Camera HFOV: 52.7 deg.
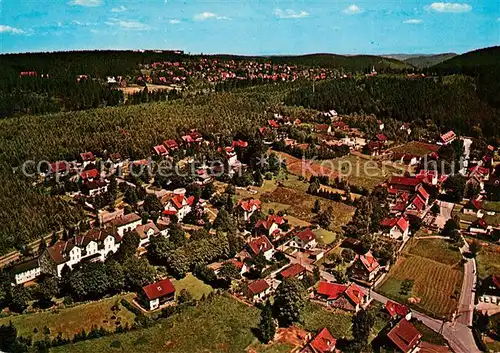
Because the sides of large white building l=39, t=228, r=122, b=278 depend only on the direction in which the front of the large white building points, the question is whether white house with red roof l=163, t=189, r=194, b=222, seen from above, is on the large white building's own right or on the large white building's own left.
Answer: on the large white building's own left

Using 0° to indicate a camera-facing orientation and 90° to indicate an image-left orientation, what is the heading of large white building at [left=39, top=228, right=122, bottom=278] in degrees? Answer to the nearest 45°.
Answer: approximately 315°

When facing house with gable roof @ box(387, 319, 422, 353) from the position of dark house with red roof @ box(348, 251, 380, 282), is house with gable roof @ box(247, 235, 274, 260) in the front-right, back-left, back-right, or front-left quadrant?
back-right

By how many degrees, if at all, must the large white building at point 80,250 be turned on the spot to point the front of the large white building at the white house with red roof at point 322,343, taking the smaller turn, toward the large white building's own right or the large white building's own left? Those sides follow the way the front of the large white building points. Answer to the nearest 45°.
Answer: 0° — it already faces it

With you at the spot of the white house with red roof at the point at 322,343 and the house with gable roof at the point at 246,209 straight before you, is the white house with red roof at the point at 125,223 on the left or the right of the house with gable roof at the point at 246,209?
left

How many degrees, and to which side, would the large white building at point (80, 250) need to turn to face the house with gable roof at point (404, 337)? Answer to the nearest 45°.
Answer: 0° — it already faces it

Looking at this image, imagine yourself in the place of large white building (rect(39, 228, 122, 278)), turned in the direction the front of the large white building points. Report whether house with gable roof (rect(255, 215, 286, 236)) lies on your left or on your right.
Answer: on your left
